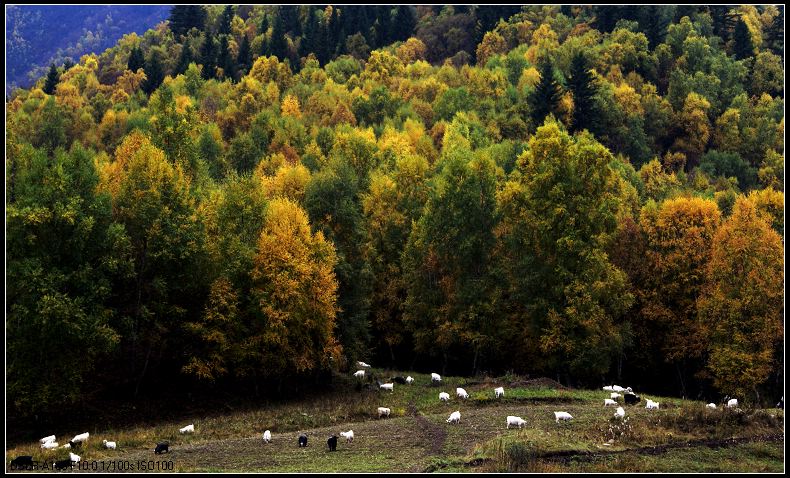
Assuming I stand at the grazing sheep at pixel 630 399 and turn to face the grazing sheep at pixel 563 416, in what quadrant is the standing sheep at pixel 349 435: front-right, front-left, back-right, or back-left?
front-right

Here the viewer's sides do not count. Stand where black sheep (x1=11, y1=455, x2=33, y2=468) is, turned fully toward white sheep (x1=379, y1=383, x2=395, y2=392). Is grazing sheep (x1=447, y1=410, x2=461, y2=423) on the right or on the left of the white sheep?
right

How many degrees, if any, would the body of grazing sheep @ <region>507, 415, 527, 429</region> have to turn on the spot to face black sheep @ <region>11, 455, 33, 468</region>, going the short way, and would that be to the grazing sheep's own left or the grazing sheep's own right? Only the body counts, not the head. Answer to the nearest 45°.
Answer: approximately 180°

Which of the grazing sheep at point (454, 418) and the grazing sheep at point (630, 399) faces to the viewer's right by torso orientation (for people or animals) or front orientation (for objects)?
the grazing sheep at point (630, 399)

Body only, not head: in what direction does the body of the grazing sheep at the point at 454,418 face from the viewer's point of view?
to the viewer's left

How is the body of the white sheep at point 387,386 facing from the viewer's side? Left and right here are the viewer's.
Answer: facing to the right of the viewer

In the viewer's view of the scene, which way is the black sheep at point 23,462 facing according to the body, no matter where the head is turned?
to the viewer's left

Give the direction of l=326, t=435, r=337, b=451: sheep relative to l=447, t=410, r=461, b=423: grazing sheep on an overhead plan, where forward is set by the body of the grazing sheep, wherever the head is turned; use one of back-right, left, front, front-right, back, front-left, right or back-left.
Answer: front-left
